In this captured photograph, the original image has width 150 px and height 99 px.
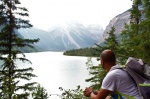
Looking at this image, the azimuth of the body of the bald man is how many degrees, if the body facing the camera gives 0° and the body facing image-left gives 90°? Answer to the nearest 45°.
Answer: approximately 135°
